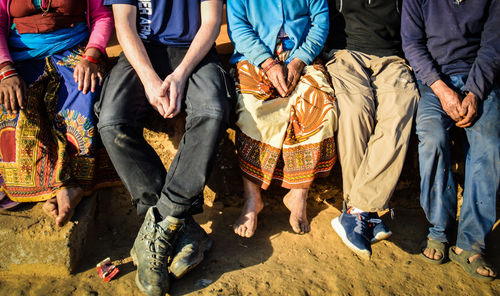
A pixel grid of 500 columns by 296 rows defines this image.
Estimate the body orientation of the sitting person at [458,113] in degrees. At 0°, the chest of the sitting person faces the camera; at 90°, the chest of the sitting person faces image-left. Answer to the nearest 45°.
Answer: approximately 0°

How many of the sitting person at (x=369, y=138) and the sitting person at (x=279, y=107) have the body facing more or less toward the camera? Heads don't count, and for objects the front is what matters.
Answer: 2

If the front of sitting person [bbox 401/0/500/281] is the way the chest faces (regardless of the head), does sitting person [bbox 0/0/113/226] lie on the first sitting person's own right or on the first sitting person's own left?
on the first sitting person's own right

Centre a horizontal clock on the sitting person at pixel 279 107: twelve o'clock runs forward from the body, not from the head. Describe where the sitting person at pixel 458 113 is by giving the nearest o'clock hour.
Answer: the sitting person at pixel 458 113 is roughly at 9 o'clock from the sitting person at pixel 279 107.

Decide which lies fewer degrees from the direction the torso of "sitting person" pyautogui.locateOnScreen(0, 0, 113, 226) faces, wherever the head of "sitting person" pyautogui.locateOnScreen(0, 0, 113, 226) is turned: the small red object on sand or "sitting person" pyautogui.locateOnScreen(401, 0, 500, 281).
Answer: the small red object on sand

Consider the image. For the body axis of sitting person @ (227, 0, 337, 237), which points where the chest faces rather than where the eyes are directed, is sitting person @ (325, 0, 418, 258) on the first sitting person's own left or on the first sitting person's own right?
on the first sitting person's own left

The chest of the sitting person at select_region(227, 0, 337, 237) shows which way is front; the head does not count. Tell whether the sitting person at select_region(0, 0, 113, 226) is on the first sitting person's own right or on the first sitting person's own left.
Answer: on the first sitting person's own right

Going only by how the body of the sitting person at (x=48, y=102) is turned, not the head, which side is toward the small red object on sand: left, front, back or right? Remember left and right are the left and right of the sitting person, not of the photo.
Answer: front
